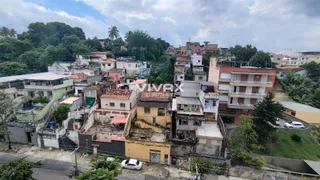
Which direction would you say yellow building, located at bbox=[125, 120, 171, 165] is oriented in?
toward the camera

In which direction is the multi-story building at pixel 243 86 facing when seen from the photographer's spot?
facing the viewer

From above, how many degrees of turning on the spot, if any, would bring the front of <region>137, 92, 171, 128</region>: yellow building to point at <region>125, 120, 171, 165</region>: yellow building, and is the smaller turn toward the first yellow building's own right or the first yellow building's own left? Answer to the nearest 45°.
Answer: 0° — it already faces it

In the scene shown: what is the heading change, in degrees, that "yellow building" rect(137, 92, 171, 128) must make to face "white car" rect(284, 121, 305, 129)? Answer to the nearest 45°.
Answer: approximately 90° to its left

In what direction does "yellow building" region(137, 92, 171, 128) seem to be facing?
toward the camera

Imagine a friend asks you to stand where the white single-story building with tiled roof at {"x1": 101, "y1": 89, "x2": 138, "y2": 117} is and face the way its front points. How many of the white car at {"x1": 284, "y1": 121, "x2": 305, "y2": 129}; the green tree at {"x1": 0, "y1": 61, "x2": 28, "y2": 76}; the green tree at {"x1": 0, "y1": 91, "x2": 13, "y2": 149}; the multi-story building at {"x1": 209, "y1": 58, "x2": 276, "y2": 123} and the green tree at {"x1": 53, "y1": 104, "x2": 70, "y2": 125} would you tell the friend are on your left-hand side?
2

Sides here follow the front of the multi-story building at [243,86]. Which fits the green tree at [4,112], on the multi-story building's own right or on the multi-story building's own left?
on the multi-story building's own right

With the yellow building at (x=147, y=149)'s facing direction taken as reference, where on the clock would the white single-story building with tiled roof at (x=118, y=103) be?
The white single-story building with tiled roof is roughly at 5 o'clock from the yellow building.

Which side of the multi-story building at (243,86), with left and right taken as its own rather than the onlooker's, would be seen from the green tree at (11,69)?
right

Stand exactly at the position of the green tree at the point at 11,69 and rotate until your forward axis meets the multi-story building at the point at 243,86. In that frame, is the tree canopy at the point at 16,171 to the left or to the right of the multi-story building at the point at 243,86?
right

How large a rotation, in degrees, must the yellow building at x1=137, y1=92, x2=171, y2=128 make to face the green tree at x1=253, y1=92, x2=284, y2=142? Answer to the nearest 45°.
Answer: approximately 90° to its left

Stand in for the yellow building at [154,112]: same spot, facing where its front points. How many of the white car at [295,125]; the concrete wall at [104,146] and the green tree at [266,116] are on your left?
2

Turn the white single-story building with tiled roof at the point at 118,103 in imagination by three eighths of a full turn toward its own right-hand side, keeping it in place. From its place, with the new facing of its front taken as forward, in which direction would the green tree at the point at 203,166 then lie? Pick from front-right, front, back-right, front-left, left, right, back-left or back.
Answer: back

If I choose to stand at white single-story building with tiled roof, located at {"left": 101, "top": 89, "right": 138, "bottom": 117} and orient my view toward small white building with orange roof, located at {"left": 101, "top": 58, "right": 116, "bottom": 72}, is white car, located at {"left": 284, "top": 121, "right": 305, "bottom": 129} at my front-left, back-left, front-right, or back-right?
back-right

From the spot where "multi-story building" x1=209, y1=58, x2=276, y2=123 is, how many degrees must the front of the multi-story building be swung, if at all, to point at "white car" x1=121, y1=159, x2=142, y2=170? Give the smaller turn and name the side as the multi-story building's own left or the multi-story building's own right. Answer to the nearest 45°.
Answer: approximately 45° to the multi-story building's own right

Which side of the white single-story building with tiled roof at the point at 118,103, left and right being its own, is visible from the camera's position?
front

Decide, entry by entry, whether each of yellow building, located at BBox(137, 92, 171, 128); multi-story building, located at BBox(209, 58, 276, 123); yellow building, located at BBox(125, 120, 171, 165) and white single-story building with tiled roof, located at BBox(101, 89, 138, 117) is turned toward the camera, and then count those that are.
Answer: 4

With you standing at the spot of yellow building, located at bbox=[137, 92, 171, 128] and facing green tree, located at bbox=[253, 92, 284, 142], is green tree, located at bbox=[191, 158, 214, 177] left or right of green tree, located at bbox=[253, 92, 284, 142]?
right

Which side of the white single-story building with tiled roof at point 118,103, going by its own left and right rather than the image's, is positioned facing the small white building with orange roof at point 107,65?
back
